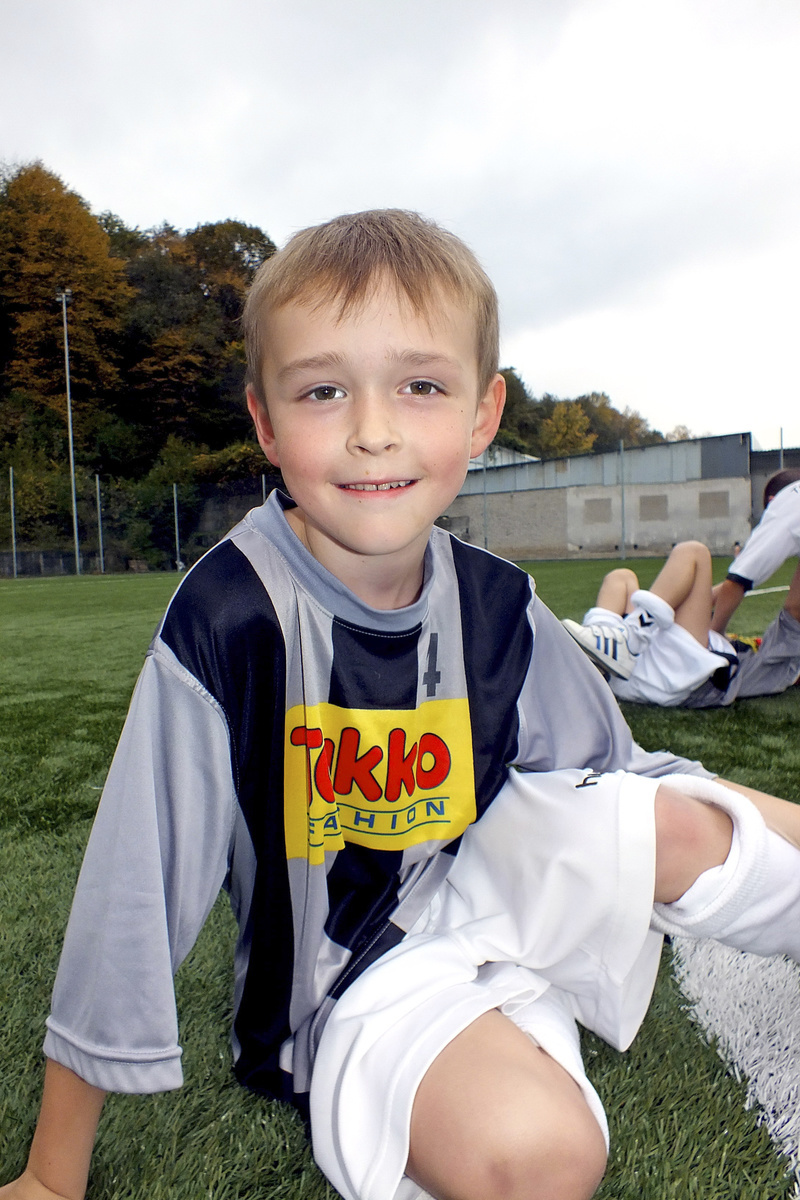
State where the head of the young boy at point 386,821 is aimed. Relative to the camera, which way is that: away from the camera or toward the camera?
toward the camera

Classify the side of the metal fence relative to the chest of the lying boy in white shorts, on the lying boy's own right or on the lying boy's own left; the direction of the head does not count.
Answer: on the lying boy's own right

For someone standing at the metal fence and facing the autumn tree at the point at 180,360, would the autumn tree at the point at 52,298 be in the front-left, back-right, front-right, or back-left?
front-left

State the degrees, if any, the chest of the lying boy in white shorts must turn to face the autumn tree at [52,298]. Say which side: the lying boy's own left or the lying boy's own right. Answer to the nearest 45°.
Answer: approximately 45° to the lying boy's own right

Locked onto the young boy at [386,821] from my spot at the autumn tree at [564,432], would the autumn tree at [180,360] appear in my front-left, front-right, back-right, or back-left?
front-right

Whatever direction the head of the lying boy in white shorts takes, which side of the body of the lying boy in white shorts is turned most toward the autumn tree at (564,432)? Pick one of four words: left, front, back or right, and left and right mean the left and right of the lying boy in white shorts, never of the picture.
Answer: right

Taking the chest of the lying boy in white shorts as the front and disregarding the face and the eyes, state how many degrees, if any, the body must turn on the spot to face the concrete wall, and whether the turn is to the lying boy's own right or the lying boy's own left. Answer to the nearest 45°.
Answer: approximately 90° to the lying boy's own right

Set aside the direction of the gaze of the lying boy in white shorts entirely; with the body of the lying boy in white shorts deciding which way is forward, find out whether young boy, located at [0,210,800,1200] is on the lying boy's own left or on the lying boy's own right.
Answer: on the lying boy's own left

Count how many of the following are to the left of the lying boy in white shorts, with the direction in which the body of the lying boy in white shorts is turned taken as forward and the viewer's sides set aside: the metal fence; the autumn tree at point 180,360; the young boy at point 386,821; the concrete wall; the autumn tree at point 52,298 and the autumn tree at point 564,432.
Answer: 1

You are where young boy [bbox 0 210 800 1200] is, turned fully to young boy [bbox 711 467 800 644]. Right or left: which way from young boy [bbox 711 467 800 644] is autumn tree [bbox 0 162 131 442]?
left

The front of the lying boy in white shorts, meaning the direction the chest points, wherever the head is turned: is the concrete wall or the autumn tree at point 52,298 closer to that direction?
the autumn tree

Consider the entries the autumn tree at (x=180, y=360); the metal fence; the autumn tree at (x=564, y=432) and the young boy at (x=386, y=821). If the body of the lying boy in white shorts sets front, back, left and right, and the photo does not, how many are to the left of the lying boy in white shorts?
1

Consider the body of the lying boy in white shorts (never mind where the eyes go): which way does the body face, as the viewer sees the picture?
to the viewer's left

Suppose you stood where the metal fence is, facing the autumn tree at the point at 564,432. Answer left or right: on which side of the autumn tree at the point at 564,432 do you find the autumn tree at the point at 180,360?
left
